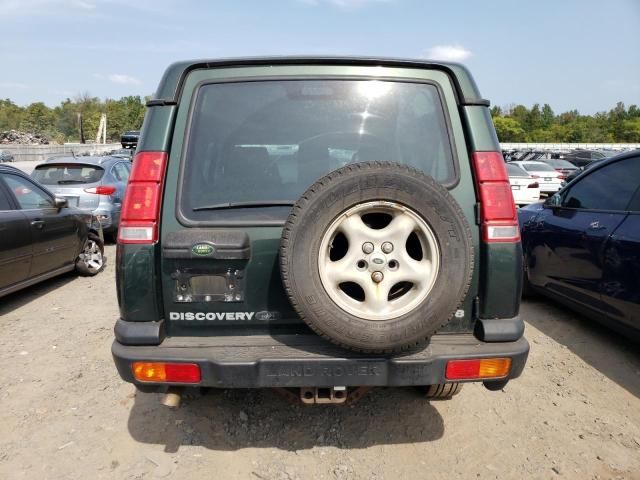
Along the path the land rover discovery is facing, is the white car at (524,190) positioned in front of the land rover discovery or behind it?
in front

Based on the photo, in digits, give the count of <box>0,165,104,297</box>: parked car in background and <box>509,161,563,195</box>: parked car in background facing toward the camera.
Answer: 0

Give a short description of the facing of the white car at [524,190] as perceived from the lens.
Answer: facing away from the viewer and to the left of the viewer

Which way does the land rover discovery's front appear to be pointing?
away from the camera

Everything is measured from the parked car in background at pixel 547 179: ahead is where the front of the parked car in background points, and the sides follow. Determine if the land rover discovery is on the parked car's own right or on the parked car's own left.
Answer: on the parked car's own left

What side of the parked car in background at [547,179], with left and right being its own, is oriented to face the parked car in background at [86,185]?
left

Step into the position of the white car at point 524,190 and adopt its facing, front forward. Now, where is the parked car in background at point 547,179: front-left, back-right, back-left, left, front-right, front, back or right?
front-right

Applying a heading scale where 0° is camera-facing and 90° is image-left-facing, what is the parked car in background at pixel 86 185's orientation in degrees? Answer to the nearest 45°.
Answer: approximately 225°

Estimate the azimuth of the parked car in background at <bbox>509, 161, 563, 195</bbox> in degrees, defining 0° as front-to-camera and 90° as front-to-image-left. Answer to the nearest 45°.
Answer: approximately 135°

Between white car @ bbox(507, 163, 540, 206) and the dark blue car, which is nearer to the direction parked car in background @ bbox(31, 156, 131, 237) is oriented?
the white car

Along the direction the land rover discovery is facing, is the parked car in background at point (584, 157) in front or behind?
in front

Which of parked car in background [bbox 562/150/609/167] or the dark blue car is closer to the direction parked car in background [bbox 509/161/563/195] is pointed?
the parked car in background

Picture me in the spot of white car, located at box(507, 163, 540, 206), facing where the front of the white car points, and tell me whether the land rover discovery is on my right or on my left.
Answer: on my left
